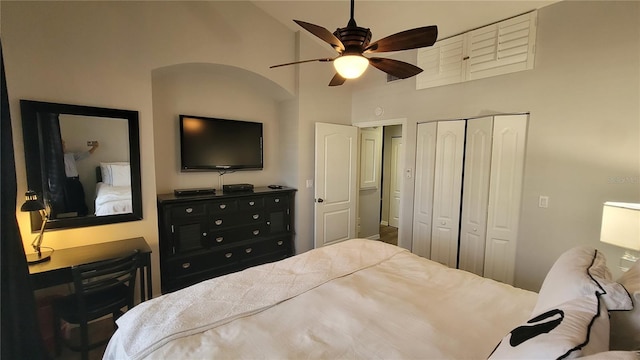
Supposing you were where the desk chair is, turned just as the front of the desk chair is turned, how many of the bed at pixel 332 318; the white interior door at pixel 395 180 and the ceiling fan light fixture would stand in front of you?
0

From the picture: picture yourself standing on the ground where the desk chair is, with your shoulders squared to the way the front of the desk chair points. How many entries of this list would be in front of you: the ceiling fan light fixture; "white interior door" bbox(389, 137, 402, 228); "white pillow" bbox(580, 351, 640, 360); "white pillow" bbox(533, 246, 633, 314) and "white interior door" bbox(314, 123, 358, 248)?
0

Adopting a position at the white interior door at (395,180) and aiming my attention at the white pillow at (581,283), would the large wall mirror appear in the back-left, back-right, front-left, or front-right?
front-right

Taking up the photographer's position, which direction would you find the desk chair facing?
facing away from the viewer and to the left of the viewer

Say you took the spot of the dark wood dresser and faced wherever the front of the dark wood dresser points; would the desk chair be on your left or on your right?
on your right

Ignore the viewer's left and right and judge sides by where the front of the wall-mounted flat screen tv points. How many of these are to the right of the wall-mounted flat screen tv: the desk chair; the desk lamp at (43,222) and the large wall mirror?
3

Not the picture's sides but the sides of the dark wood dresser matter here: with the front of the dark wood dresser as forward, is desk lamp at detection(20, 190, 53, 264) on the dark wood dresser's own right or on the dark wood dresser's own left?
on the dark wood dresser's own right

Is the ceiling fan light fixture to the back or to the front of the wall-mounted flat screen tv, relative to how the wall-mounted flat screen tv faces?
to the front

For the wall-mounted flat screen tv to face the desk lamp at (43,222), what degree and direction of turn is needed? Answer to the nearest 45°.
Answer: approximately 90° to its right

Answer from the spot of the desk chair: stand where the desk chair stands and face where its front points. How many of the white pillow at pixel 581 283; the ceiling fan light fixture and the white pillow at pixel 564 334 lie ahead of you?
0

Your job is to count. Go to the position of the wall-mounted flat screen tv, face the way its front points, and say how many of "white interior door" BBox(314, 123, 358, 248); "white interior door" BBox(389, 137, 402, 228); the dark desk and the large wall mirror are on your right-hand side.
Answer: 2

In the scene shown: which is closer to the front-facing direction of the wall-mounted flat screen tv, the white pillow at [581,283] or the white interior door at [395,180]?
the white pillow

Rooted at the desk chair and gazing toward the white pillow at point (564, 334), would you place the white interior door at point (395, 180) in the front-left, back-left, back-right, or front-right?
front-left

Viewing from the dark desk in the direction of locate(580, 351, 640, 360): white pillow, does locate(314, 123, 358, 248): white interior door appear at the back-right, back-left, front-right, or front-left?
front-left

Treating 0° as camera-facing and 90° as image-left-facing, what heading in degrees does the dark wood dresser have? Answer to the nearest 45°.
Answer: approximately 315°

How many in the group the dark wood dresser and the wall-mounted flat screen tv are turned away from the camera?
0

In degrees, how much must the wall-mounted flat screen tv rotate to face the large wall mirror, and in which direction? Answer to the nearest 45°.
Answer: approximately 90° to its right

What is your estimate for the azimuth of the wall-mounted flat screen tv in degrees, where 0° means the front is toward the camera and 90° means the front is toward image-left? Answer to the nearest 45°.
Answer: approximately 315°
